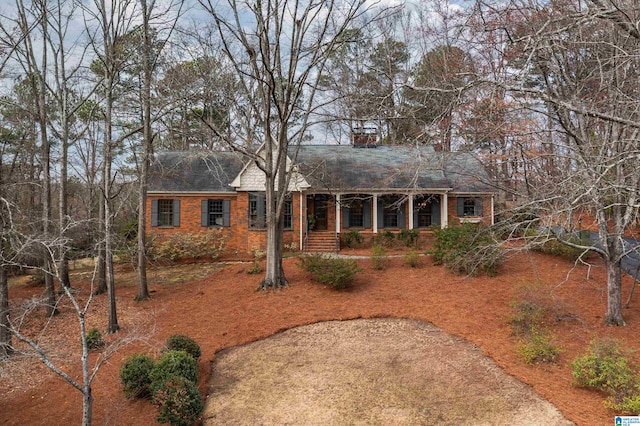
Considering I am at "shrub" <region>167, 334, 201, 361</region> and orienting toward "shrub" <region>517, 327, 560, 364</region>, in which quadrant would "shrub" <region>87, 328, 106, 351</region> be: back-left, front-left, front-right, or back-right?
back-left

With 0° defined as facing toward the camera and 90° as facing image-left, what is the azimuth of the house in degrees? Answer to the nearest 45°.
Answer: approximately 0°

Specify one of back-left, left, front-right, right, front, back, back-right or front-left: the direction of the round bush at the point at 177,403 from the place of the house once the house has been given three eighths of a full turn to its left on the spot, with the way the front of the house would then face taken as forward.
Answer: back-right

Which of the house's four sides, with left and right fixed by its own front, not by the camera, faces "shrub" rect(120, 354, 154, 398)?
front

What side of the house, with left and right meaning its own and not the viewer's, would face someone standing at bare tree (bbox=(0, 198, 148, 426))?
front

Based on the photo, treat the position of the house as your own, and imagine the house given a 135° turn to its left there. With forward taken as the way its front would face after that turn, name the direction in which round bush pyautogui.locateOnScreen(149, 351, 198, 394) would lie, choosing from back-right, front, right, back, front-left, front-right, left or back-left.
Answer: back-right
